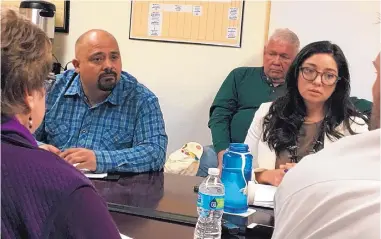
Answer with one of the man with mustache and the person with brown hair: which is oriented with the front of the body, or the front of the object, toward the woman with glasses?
the person with brown hair

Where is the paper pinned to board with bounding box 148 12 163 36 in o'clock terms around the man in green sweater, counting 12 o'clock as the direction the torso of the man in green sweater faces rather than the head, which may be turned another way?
The paper pinned to board is roughly at 4 o'clock from the man in green sweater.

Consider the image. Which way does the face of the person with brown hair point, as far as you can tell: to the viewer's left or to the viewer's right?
to the viewer's right

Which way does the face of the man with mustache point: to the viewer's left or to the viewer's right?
to the viewer's right

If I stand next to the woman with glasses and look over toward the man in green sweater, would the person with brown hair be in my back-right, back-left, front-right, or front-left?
back-left
